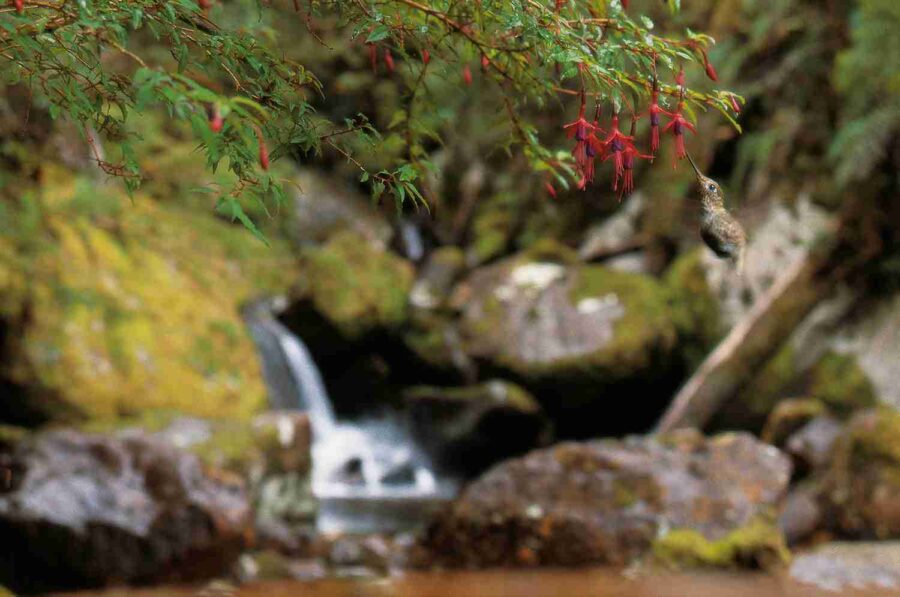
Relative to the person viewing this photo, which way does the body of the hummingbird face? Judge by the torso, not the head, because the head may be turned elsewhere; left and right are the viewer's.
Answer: facing to the left of the viewer

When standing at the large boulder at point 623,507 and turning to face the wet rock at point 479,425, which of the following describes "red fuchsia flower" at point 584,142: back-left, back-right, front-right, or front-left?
back-left

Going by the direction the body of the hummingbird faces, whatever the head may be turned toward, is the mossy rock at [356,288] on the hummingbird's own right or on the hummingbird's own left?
on the hummingbird's own right

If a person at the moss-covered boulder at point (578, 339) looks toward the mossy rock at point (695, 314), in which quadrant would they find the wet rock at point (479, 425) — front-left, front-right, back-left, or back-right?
back-right
